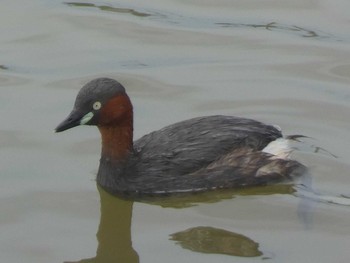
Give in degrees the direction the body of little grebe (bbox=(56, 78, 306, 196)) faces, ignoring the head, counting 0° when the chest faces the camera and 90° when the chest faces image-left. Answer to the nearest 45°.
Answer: approximately 90°
